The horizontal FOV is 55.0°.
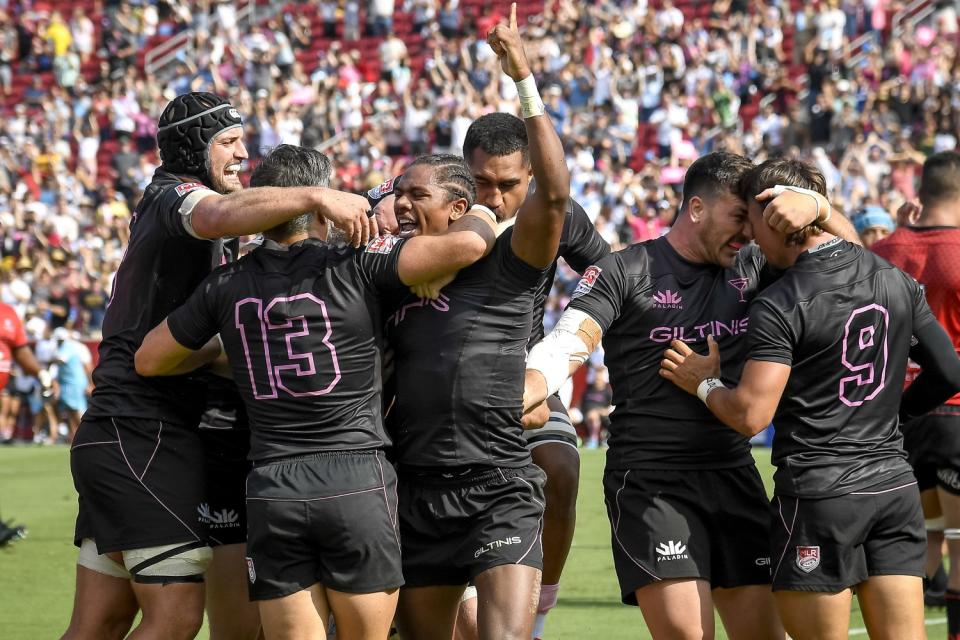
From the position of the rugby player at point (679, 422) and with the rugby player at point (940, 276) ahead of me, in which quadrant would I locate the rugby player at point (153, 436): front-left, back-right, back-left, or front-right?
back-left

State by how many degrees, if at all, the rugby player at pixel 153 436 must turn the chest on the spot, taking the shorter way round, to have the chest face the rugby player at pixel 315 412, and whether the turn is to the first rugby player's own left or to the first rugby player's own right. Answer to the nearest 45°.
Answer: approximately 45° to the first rugby player's own right

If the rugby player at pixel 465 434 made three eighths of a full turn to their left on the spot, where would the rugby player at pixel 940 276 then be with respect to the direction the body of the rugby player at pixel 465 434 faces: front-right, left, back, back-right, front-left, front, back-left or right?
front-left

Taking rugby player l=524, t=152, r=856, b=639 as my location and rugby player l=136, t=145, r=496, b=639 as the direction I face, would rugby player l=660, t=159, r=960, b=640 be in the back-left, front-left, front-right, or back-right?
back-left

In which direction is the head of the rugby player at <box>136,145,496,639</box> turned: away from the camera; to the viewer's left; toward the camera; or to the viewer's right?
away from the camera

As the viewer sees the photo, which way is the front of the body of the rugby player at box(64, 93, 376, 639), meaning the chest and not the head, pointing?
to the viewer's right

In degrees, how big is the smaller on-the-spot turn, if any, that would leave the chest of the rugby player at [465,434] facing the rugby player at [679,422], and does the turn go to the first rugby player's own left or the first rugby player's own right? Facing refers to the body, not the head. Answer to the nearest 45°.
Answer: approximately 135° to the first rugby player's own left

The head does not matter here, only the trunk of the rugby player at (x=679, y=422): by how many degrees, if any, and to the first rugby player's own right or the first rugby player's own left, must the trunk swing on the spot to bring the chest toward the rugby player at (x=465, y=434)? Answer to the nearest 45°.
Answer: approximately 90° to the first rugby player's own right

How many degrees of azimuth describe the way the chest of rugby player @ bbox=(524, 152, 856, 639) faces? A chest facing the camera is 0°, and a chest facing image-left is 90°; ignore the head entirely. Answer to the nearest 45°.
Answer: approximately 315°

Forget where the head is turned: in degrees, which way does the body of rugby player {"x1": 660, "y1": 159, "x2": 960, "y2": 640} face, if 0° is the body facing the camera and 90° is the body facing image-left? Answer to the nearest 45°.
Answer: approximately 135°

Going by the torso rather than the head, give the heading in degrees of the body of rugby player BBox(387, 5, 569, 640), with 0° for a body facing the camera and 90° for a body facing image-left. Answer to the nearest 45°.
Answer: approximately 45°

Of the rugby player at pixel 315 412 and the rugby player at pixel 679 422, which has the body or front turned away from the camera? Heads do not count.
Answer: the rugby player at pixel 315 412

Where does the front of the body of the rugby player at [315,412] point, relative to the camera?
away from the camera
